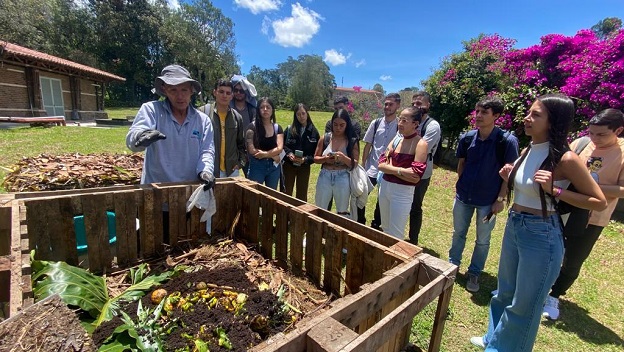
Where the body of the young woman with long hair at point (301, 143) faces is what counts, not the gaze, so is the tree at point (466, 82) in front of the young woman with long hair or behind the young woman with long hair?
behind

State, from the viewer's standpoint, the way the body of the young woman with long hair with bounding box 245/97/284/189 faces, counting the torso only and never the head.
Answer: toward the camera

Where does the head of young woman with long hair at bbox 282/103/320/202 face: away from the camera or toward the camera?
toward the camera

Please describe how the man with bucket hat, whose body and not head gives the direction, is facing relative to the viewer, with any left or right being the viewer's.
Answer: facing the viewer

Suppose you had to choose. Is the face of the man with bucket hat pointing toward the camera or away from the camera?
toward the camera

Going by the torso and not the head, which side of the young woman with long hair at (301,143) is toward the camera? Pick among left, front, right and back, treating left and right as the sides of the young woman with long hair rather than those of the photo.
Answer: front

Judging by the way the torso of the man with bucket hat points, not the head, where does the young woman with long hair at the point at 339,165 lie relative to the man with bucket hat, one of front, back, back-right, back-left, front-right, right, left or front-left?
left

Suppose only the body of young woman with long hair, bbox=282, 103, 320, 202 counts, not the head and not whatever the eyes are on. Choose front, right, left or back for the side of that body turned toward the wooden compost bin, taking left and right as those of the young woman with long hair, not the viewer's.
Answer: front

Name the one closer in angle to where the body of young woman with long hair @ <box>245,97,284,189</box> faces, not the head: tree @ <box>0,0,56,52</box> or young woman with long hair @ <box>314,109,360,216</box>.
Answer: the young woman with long hair

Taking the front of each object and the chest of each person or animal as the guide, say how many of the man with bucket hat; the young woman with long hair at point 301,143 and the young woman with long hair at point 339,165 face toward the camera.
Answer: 3

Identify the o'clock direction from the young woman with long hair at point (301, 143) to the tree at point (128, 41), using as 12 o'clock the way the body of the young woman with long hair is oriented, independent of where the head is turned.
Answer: The tree is roughly at 5 o'clock from the young woman with long hair.

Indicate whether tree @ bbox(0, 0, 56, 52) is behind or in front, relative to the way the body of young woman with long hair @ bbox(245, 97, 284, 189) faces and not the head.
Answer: behind

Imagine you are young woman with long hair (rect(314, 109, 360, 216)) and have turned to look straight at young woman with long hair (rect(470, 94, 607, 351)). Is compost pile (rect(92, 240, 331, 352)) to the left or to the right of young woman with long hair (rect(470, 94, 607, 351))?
right
